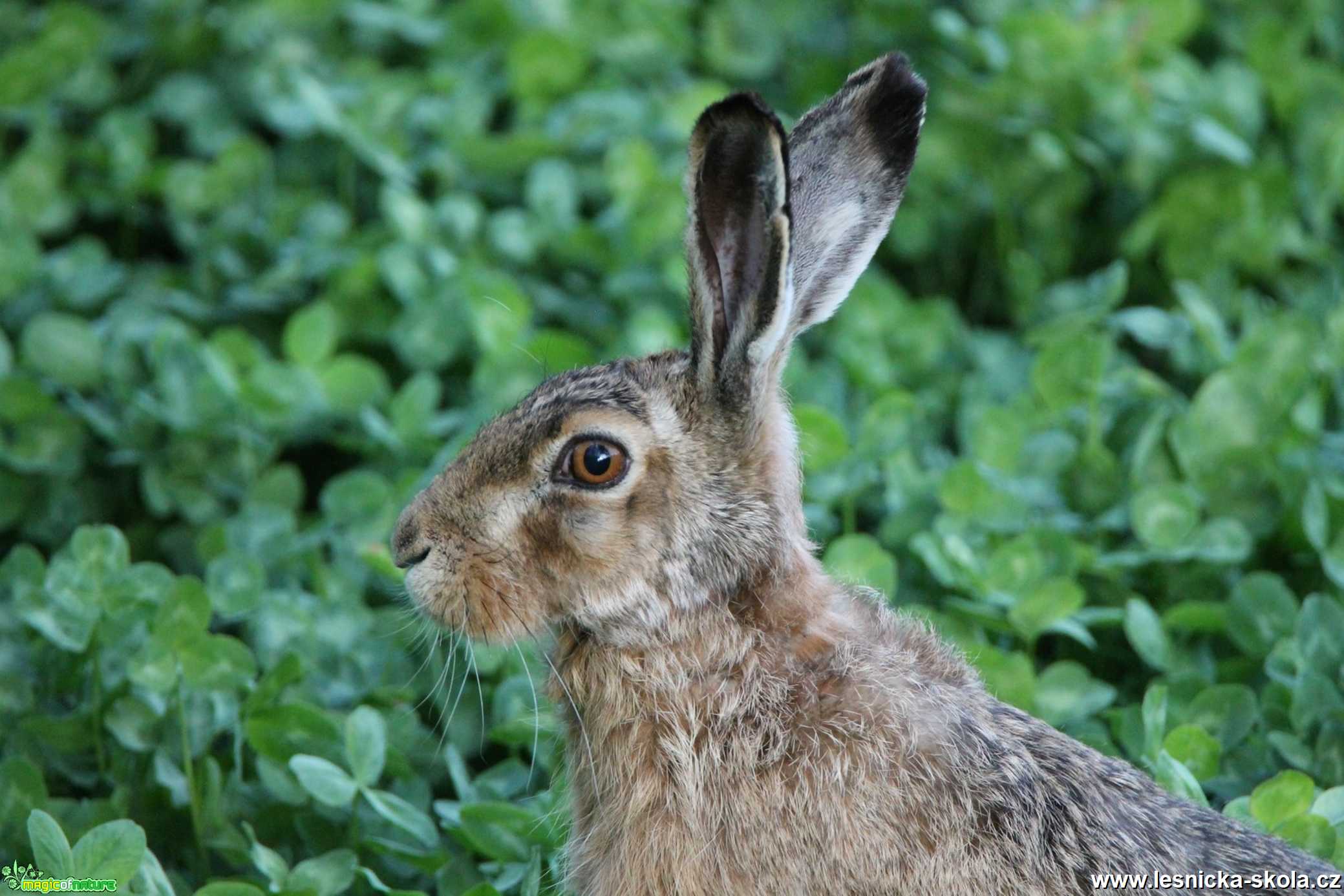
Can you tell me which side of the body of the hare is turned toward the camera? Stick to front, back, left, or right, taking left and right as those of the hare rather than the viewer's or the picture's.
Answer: left
